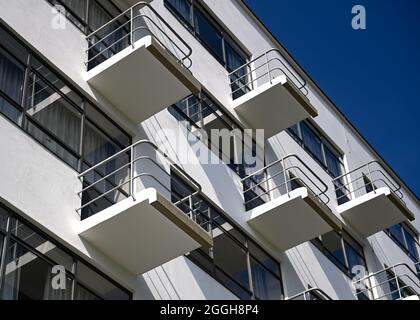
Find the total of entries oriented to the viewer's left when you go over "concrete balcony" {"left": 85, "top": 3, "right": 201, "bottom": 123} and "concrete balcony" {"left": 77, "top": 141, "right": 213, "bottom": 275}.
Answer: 0

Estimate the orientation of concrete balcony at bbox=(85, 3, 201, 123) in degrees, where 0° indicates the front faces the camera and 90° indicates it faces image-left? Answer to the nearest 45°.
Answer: approximately 315°

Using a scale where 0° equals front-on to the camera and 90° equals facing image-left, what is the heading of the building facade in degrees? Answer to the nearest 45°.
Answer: approximately 315°

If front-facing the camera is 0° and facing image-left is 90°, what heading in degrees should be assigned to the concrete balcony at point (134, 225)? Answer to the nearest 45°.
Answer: approximately 315°
